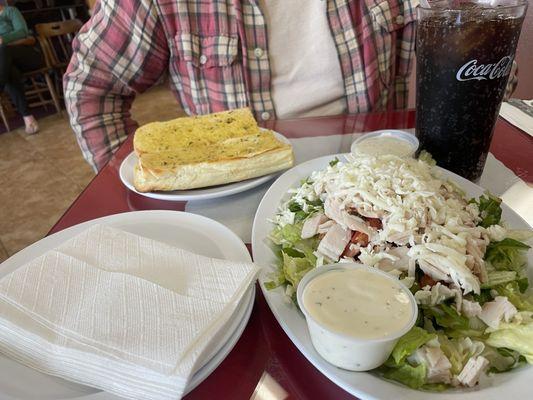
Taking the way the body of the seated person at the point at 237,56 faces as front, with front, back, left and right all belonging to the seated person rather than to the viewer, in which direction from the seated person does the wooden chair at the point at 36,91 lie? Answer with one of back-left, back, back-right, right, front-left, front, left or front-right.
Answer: back-right

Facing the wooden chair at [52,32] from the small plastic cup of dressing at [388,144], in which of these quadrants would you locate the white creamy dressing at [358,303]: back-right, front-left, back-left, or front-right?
back-left

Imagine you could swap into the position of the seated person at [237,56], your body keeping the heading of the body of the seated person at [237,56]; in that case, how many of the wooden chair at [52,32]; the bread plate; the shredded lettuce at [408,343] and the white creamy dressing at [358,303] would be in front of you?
3

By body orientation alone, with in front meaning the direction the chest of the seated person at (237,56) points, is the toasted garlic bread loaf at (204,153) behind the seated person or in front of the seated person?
in front

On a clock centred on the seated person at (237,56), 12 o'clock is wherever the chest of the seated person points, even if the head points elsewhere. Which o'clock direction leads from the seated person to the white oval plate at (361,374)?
The white oval plate is roughly at 12 o'clock from the seated person.

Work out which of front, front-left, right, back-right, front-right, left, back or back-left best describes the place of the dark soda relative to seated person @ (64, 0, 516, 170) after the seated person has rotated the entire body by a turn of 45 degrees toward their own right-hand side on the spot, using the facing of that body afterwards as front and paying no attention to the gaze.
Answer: left

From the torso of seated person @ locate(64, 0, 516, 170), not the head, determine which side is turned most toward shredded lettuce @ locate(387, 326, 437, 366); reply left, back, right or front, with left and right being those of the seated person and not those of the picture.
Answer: front

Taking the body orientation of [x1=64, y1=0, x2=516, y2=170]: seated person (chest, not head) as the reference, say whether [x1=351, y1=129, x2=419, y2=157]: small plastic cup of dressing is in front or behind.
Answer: in front

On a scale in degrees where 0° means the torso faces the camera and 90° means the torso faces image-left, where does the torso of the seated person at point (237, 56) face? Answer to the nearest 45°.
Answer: approximately 0°

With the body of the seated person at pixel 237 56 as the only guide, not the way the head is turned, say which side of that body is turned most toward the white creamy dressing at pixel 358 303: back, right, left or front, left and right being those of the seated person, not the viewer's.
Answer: front

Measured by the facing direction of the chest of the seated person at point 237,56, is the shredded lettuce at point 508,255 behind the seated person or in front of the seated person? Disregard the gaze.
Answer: in front

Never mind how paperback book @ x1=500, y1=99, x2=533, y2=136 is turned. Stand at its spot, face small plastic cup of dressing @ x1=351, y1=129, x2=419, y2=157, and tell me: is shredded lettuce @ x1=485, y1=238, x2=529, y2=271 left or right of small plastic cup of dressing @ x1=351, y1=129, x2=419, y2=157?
left

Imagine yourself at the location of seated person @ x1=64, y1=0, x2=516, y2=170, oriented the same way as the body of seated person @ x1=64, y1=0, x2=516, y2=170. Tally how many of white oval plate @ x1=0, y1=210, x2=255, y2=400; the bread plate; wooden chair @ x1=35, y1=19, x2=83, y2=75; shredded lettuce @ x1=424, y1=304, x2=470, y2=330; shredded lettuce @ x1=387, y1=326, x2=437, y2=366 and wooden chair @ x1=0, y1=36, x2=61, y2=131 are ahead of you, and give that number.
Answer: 4
